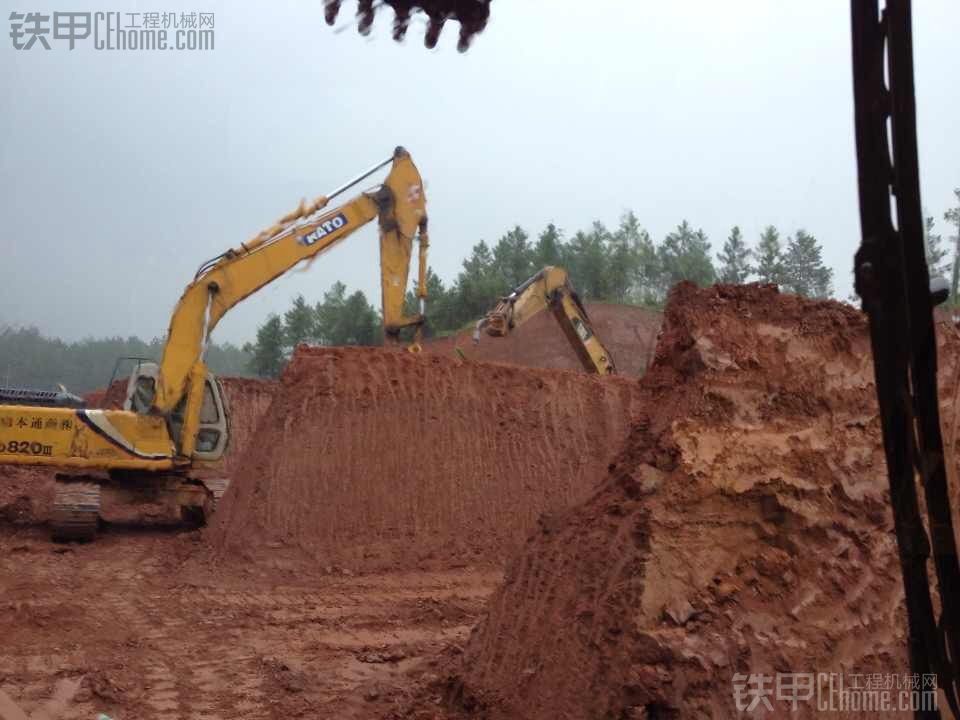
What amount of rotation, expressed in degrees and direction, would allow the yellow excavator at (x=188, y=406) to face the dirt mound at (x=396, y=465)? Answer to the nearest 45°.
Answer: approximately 45° to its right

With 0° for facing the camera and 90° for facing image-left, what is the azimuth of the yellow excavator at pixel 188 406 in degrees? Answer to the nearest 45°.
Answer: approximately 270°

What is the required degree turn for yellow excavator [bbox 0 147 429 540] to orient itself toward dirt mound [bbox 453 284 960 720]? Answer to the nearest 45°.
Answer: approximately 90° to its right

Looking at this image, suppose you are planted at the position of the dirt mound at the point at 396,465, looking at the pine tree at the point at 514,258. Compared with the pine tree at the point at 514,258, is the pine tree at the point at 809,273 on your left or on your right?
right

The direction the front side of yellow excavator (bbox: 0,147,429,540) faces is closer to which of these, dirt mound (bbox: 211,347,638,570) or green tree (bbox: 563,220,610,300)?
the dirt mound

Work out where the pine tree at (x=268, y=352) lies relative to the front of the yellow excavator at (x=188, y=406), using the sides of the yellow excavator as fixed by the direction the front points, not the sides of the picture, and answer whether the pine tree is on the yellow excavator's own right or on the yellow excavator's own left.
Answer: on the yellow excavator's own left

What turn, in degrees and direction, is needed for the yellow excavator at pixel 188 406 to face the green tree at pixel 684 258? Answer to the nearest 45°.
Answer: approximately 45° to its left

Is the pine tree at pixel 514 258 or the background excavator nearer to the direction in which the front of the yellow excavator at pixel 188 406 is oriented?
the background excavator

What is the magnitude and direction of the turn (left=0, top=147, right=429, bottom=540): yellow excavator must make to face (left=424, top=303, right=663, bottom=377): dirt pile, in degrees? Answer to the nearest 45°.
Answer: approximately 45° to its left

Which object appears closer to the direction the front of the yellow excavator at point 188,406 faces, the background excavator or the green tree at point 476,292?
the background excavator

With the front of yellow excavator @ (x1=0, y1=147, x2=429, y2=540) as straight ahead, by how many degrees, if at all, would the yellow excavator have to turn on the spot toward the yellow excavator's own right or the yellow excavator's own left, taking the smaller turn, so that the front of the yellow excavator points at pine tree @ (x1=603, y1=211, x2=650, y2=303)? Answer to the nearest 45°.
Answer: approximately 45° to the yellow excavator's own left

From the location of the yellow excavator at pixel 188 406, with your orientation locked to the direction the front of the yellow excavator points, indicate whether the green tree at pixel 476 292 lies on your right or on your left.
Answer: on your left
